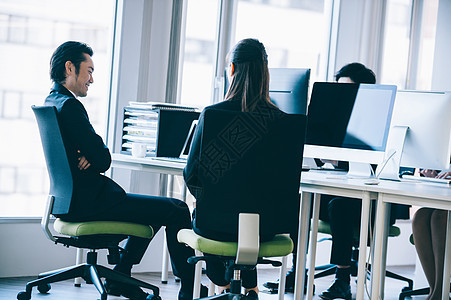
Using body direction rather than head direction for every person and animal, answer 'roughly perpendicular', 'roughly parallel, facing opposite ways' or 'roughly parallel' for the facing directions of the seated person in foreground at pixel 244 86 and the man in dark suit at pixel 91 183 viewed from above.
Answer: roughly perpendicular

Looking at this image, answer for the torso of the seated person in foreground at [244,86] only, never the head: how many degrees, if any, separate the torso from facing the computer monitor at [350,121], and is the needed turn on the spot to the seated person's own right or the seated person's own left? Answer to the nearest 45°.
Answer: approximately 45° to the seated person's own right

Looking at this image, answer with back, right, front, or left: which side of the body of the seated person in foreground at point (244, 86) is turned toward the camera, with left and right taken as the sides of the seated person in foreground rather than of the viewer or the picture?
back

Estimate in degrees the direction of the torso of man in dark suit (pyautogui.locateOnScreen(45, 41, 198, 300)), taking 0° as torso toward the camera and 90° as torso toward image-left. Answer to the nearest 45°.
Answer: approximately 270°

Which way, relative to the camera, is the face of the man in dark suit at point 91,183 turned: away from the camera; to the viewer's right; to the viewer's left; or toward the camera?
to the viewer's right

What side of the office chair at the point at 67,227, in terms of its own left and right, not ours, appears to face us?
right

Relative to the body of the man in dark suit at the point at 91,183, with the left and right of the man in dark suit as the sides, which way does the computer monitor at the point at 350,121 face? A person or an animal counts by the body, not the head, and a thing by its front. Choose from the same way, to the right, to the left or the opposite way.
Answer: the opposite way

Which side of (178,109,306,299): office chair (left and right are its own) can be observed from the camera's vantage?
back

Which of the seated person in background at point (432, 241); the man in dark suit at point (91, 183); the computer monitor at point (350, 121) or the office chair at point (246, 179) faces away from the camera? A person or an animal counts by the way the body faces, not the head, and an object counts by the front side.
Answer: the office chair

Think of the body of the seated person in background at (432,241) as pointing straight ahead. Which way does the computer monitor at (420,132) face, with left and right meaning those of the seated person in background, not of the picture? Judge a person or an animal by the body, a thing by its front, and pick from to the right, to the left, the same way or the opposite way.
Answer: the opposite way

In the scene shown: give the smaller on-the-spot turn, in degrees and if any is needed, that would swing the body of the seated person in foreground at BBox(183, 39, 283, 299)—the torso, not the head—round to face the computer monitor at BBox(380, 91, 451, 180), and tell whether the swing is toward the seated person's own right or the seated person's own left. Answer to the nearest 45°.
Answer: approximately 45° to the seated person's own right

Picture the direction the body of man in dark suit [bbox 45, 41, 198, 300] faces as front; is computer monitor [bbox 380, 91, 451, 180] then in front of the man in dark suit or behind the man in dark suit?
in front

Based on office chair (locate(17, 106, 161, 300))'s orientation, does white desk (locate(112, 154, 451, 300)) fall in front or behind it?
in front

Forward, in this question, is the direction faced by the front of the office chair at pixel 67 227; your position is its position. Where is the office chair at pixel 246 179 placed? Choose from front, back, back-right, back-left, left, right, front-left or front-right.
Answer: front-right
